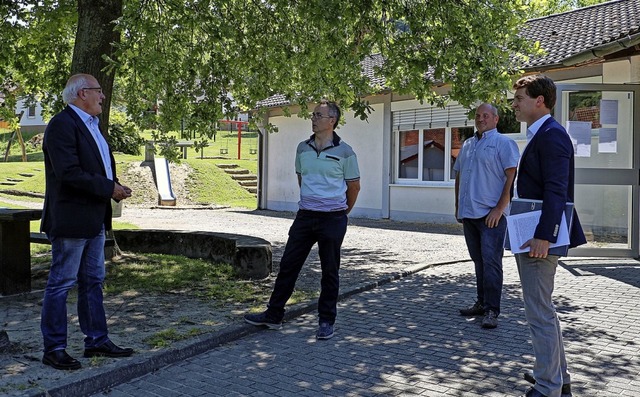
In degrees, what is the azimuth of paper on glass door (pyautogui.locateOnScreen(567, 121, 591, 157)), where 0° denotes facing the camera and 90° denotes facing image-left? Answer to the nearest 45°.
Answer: approximately 0°

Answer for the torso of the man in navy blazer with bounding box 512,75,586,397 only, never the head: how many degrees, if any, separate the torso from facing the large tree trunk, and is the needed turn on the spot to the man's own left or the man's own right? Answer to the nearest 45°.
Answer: approximately 45° to the man's own right

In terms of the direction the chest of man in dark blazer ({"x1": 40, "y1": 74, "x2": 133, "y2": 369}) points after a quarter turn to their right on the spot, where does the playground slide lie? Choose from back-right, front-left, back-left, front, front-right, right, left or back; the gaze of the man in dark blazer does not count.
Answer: back

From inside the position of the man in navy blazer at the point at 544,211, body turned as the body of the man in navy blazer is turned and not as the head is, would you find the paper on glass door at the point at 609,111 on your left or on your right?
on your right

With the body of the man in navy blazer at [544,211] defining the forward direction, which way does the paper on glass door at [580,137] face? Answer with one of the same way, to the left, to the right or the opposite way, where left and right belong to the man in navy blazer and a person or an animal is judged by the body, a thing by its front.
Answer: to the left

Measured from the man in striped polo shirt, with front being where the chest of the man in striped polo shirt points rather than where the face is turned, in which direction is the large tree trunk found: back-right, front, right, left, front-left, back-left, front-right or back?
right

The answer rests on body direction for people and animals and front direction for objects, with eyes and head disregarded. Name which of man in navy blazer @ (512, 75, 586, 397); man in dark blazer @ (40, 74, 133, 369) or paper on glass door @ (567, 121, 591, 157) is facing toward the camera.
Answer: the paper on glass door

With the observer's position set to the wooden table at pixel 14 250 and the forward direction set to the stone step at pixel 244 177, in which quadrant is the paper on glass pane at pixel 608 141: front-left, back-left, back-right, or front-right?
front-right

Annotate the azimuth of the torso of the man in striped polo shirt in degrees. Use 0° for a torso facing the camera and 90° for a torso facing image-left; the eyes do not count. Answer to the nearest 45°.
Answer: approximately 45°

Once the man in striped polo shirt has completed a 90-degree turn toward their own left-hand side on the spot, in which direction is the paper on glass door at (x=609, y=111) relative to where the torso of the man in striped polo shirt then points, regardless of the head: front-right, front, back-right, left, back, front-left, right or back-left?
left

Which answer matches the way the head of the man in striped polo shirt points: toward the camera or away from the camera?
toward the camera

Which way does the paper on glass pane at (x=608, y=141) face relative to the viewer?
toward the camera

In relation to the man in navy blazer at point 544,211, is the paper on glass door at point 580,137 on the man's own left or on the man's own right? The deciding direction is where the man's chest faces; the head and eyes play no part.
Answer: on the man's own right

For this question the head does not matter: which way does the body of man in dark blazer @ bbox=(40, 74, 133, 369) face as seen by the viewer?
to the viewer's right

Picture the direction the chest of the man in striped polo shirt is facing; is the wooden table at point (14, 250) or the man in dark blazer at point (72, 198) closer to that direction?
the man in dark blazer

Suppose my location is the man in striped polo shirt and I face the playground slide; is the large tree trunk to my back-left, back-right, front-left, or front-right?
front-left

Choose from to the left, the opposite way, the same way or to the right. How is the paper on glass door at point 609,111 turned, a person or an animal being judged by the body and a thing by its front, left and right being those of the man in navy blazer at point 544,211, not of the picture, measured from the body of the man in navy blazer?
to the left

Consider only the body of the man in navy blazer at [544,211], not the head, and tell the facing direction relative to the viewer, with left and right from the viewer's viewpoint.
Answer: facing to the left of the viewer

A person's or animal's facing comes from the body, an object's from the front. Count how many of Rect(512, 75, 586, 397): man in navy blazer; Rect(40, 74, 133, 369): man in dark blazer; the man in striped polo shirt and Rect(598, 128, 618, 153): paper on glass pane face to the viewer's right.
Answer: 1

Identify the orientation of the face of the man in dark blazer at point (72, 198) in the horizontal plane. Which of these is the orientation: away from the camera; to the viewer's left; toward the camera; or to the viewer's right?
to the viewer's right

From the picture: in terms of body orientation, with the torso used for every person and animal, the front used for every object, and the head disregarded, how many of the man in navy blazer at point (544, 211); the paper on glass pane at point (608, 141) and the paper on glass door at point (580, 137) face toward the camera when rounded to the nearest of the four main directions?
2
